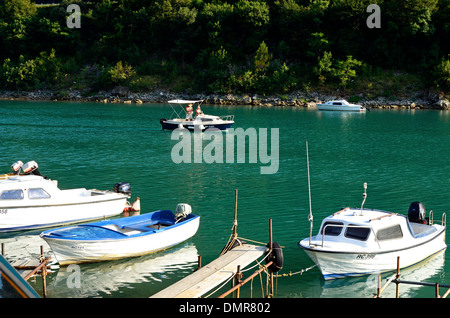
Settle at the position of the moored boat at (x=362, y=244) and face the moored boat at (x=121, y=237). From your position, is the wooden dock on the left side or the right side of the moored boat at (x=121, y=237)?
left

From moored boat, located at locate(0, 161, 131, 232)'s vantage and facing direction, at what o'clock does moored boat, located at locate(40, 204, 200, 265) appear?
moored boat, located at locate(40, 204, 200, 265) is roughly at 8 o'clock from moored boat, located at locate(0, 161, 131, 232).

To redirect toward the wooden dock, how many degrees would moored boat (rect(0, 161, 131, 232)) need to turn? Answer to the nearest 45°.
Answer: approximately 135° to its left

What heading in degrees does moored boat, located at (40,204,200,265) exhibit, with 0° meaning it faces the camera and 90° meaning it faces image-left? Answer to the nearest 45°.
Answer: approximately 45°

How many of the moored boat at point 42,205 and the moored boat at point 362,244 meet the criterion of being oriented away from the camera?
0

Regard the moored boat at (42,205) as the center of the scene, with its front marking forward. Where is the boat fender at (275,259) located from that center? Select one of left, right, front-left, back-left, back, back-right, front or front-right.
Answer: back-left

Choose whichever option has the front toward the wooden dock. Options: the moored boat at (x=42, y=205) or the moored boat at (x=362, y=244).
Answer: the moored boat at (x=362, y=244)

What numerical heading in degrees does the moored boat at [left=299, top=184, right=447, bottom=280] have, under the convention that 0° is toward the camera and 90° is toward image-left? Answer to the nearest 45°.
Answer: approximately 45°

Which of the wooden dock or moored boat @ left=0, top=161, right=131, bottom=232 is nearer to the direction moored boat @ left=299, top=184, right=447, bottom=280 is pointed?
the wooden dock

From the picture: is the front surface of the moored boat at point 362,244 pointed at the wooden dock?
yes

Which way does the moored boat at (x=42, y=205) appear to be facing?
to the viewer's left
